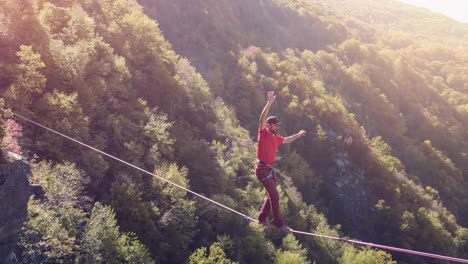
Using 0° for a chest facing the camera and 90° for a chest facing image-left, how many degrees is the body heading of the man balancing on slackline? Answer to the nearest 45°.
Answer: approximately 315°

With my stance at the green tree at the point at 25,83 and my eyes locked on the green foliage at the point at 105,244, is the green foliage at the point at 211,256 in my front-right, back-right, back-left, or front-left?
front-left

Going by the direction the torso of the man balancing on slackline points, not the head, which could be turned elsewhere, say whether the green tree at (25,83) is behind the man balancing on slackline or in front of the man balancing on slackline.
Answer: behind

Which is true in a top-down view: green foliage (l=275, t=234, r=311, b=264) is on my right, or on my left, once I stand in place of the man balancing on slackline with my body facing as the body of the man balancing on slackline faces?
on my left
